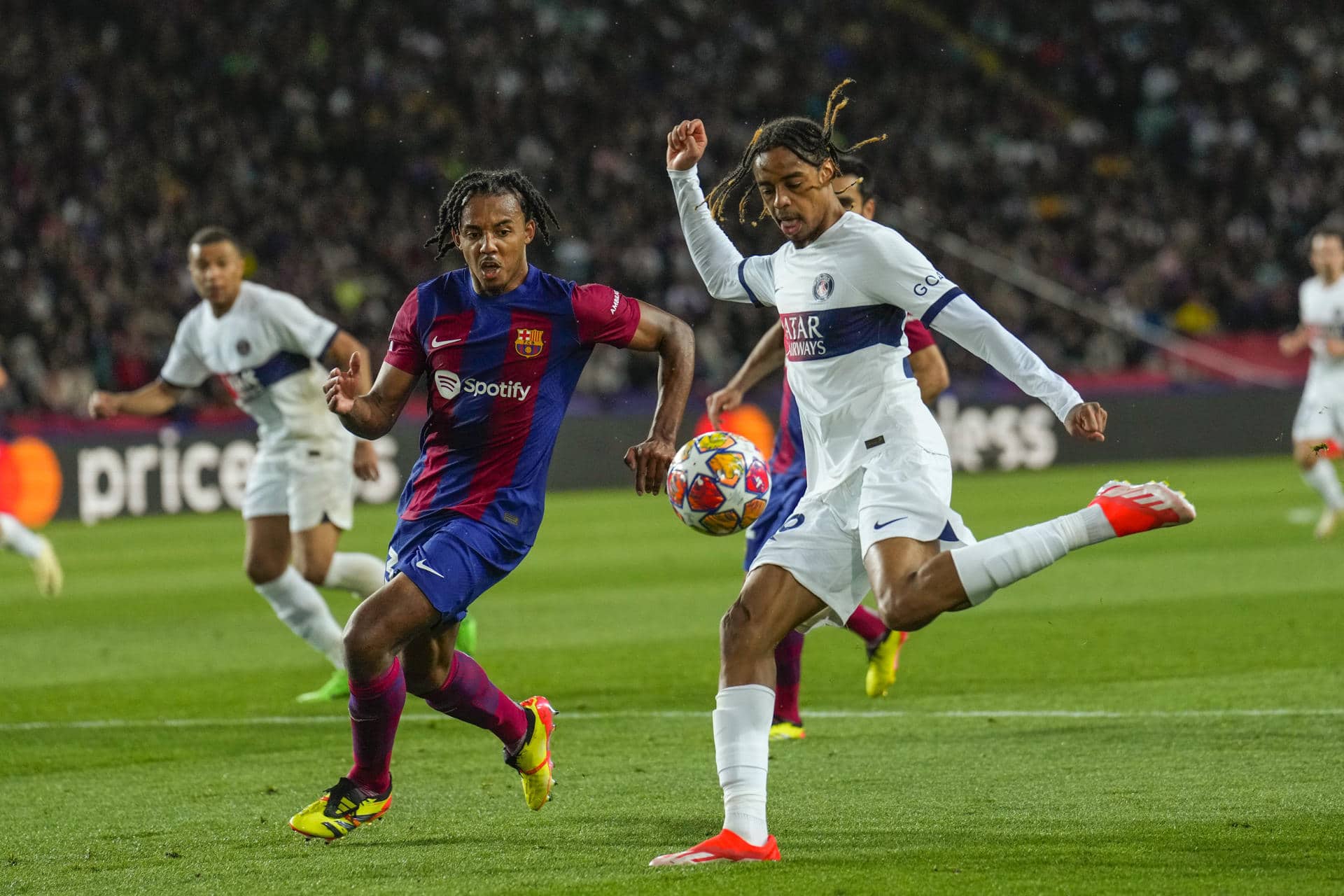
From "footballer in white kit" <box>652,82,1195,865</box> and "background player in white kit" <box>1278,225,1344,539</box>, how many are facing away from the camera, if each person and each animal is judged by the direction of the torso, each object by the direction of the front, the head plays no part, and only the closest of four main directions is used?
0

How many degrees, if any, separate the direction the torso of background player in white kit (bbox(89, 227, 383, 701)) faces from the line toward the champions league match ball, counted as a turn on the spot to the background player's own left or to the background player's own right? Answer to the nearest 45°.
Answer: approximately 45° to the background player's own left

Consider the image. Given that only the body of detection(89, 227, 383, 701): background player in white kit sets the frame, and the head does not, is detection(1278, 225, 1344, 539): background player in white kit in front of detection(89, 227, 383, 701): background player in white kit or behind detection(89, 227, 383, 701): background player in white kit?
behind

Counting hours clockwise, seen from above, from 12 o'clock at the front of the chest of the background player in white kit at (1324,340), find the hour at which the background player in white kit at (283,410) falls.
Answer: the background player in white kit at (283,410) is roughly at 1 o'clock from the background player in white kit at (1324,340).

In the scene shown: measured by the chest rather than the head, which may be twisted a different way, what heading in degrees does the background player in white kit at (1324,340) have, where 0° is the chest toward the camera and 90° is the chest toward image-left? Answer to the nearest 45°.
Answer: approximately 0°

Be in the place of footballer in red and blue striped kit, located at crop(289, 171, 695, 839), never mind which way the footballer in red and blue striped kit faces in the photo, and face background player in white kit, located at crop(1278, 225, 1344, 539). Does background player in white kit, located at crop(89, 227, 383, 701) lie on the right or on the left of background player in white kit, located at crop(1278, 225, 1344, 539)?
left

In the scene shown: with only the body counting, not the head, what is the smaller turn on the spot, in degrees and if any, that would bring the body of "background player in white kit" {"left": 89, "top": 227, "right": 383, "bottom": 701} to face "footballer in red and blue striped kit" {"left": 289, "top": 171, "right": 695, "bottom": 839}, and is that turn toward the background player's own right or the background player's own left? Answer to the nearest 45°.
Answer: approximately 45° to the background player's own left

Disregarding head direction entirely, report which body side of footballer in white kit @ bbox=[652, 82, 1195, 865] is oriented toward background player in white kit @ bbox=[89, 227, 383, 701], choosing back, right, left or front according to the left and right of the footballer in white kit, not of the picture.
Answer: right

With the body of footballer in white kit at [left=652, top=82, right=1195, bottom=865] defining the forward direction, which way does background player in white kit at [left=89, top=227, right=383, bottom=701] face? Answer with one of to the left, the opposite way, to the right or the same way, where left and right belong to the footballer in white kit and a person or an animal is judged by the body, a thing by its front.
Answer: the same way

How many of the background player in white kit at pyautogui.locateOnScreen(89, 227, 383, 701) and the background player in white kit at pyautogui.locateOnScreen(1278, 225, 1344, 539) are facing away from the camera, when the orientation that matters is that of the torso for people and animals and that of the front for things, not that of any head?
0

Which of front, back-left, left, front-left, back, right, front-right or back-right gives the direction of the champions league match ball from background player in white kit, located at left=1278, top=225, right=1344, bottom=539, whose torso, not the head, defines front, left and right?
front

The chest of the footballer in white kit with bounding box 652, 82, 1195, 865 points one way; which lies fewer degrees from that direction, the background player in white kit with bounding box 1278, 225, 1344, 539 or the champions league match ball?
the champions league match ball
